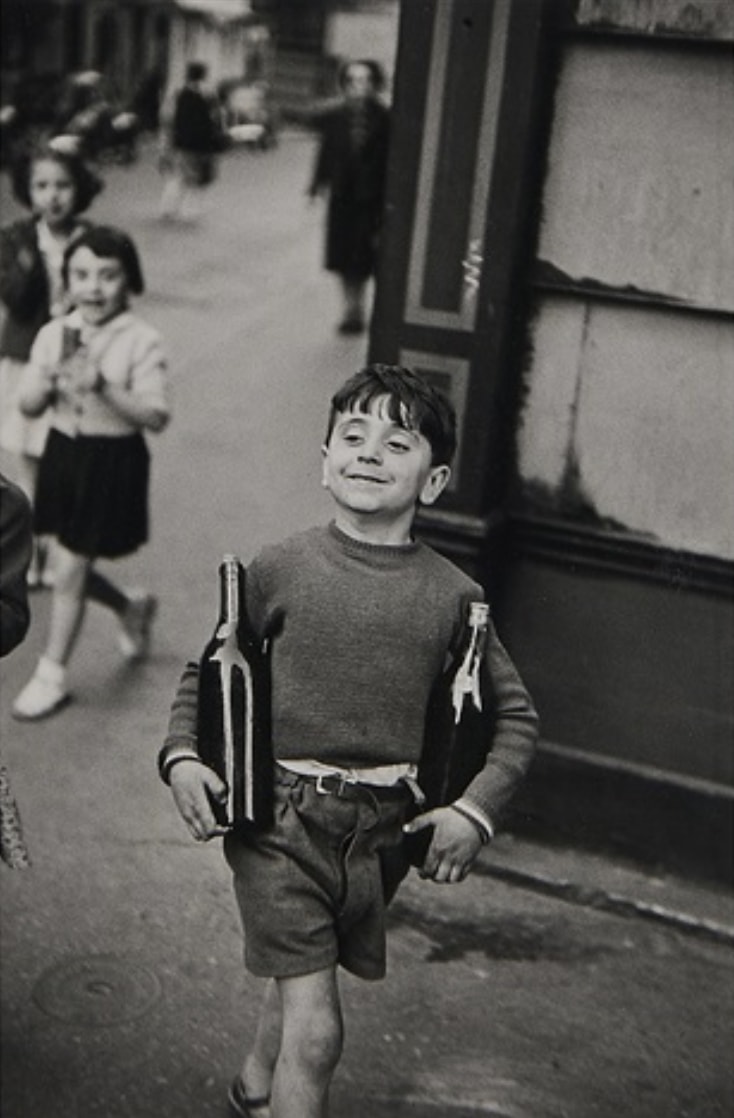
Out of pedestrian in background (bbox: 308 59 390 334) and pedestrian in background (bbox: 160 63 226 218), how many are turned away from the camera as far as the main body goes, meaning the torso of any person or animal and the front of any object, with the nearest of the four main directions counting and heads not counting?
1

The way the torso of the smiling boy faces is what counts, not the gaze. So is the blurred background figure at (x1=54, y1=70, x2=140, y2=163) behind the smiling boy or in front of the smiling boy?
behind

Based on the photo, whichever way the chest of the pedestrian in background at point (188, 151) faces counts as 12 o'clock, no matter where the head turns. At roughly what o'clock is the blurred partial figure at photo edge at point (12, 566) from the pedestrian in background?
The blurred partial figure at photo edge is roughly at 6 o'clock from the pedestrian in background.

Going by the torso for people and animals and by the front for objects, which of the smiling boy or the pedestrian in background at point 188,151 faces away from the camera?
the pedestrian in background

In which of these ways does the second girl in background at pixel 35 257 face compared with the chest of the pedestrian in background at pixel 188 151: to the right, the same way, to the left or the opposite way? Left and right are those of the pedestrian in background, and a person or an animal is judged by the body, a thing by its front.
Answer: the opposite way

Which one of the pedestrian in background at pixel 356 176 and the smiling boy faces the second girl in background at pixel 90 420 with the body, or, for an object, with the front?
the pedestrian in background

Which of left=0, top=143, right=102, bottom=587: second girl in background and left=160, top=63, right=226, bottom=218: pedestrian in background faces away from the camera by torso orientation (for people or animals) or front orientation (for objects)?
the pedestrian in background

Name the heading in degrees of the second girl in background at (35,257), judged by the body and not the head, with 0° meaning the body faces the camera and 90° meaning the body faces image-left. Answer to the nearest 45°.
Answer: approximately 0°

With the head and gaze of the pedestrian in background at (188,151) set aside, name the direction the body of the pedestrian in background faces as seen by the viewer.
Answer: away from the camera

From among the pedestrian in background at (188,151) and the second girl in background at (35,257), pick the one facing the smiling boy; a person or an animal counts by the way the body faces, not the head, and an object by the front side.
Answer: the second girl in background

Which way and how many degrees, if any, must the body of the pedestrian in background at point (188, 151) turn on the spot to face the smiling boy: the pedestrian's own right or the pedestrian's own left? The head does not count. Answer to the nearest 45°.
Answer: approximately 180°

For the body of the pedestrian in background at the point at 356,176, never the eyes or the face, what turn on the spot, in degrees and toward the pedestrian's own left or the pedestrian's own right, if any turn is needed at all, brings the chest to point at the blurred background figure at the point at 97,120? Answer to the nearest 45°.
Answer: approximately 180°

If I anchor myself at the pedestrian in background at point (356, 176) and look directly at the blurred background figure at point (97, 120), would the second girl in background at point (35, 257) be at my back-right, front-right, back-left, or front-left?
back-left

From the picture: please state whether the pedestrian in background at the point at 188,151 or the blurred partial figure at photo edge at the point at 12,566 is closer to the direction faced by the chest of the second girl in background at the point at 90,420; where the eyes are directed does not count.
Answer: the blurred partial figure at photo edge
